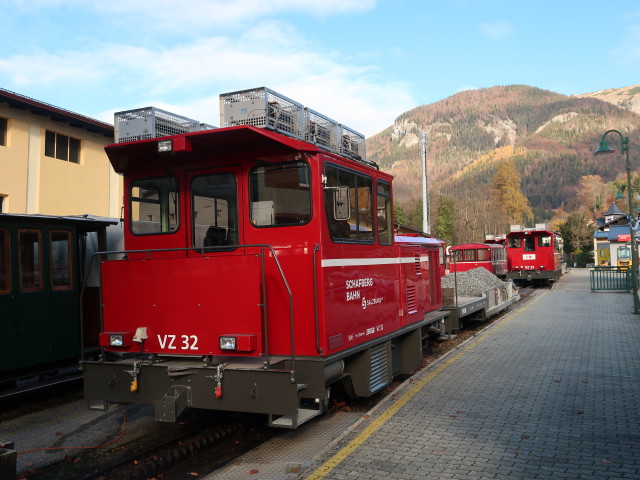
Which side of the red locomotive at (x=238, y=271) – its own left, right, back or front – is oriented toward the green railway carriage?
right

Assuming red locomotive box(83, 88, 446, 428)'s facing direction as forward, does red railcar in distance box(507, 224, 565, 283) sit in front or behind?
behind

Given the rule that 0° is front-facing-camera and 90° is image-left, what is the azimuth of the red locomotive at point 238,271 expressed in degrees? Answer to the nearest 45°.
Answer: approximately 45°

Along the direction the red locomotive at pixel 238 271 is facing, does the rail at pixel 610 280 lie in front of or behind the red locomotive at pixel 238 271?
behind

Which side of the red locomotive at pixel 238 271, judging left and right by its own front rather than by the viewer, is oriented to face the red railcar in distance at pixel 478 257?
back

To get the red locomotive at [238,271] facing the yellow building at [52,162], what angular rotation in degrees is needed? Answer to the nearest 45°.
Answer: approximately 90° to its right

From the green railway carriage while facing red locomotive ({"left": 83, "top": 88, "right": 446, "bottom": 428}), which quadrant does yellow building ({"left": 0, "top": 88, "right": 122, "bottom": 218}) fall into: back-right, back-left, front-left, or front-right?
back-left
